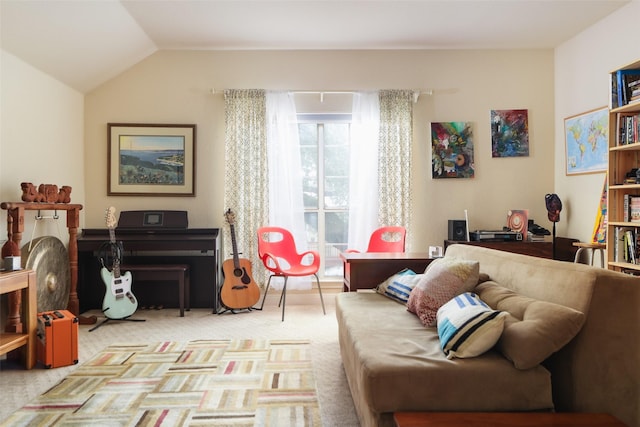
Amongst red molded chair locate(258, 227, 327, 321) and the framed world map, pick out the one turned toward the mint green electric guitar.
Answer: the framed world map

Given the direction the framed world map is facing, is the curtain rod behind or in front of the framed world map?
in front

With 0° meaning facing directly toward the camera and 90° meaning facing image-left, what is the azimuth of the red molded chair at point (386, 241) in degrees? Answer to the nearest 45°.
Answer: approximately 45°

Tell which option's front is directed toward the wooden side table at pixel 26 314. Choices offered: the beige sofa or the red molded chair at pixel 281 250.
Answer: the beige sofa

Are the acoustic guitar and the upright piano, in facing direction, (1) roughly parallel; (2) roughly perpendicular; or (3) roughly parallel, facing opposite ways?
roughly parallel

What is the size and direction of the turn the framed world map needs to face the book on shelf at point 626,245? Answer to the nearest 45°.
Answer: approximately 45° to its left

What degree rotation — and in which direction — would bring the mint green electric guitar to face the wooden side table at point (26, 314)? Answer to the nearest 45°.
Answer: approximately 45° to its right

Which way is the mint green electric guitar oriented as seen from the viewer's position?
toward the camera

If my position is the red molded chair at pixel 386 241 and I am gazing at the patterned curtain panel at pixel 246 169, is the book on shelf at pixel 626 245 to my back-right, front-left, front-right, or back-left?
back-left

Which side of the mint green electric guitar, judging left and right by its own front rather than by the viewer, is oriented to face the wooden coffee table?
front

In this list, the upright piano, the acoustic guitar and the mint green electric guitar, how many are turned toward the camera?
3

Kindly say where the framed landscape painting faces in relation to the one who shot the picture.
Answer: facing the viewer

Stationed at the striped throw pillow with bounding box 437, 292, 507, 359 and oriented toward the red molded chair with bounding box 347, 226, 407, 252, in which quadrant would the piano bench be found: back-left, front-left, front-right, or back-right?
front-left

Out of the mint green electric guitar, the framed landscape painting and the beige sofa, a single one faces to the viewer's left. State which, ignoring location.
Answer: the beige sofa

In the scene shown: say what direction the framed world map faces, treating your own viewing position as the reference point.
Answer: facing the viewer and to the left of the viewer

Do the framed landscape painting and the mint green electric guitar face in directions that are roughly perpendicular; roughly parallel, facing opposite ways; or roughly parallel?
roughly parallel

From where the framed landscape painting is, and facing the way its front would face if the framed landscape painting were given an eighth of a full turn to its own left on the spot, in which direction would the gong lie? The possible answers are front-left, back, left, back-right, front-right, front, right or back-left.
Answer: right
